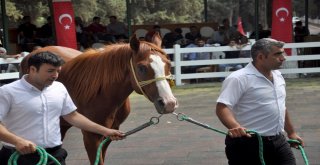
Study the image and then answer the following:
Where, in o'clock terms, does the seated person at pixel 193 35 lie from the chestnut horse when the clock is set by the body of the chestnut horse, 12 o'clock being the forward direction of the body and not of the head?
The seated person is roughly at 8 o'clock from the chestnut horse.

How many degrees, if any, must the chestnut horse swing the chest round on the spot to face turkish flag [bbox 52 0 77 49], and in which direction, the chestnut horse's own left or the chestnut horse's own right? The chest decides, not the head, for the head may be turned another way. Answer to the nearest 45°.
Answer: approximately 135° to the chestnut horse's own left

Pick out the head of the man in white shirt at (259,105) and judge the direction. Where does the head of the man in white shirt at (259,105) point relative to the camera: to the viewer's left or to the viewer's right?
to the viewer's right

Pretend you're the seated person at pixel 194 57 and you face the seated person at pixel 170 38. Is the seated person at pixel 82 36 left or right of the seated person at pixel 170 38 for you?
left

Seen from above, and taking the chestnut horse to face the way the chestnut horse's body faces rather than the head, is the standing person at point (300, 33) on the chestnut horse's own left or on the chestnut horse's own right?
on the chestnut horse's own left

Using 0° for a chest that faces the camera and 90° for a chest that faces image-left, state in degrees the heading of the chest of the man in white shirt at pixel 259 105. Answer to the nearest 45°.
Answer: approximately 315°

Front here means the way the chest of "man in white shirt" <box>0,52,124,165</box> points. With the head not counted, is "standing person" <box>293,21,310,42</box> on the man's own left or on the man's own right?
on the man's own left

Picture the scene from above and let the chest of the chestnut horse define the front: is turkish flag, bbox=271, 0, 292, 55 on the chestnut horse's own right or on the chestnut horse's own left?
on the chestnut horse's own left

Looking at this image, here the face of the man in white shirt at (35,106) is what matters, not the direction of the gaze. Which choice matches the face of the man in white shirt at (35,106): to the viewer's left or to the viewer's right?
to the viewer's right
